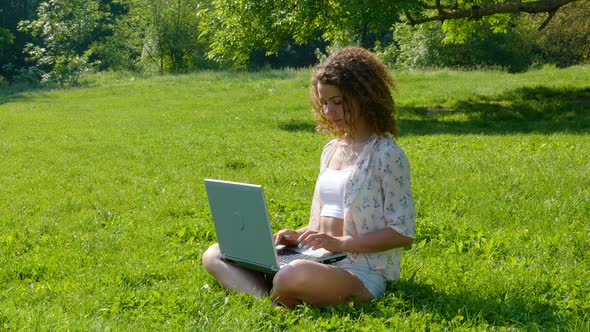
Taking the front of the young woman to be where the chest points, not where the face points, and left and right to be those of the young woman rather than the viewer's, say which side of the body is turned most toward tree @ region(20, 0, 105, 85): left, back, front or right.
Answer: right

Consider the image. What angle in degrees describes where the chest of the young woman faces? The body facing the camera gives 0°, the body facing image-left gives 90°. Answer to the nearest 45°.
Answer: approximately 45°

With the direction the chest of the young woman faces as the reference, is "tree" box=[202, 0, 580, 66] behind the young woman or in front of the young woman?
behind

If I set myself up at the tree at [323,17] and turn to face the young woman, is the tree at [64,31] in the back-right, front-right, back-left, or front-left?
back-right
